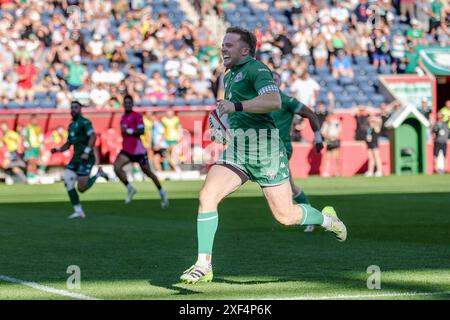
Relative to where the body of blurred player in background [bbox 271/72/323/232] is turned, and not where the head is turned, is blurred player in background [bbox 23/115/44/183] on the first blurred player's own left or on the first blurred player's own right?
on the first blurred player's own right

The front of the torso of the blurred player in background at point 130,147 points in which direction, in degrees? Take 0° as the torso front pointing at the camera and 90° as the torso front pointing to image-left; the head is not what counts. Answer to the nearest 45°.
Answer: approximately 45°

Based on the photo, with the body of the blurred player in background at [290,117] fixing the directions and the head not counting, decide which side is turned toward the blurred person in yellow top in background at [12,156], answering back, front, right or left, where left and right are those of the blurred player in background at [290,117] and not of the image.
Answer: right

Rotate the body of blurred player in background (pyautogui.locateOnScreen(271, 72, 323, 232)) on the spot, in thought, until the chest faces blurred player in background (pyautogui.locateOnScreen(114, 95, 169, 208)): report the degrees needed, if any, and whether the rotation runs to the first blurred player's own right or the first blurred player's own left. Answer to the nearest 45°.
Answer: approximately 90° to the first blurred player's own right

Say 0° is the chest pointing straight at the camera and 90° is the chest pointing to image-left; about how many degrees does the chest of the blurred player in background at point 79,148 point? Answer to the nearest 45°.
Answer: approximately 45°
